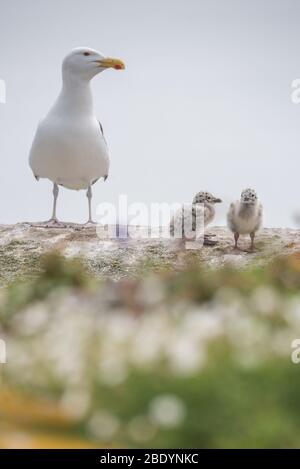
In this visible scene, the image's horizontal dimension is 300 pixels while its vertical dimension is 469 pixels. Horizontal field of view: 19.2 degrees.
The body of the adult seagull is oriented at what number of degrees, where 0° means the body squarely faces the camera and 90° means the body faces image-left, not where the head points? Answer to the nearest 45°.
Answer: approximately 0°

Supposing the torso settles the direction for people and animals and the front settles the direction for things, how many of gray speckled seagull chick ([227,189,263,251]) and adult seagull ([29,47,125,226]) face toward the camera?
2

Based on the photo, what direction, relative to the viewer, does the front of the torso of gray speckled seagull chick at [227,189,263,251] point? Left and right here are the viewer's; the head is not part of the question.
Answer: facing the viewer

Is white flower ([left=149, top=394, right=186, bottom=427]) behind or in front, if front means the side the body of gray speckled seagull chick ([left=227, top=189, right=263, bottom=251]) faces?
in front

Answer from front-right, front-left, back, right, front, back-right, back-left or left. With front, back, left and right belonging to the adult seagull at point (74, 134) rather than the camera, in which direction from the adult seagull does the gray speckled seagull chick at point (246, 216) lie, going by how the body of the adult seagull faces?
front-left

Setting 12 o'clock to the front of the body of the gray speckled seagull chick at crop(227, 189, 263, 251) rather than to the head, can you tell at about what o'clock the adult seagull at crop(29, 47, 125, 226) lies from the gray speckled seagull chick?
The adult seagull is roughly at 4 o'clock from the gray speckled seagull chick.
